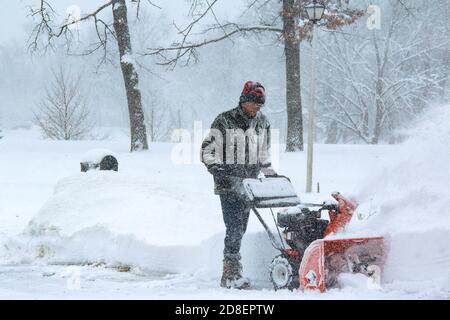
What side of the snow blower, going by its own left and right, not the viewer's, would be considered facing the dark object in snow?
back

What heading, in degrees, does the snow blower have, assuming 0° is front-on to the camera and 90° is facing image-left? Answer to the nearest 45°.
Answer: approximately 315°

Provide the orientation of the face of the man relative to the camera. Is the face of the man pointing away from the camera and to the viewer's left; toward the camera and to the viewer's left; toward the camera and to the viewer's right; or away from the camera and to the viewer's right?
toward the camera and to the viewer's right

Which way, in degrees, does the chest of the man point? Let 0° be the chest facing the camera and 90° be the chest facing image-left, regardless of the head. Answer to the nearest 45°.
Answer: approximately 315°

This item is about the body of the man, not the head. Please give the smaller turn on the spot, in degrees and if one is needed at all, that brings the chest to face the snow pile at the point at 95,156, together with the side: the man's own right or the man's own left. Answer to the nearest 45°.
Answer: approximately 180°

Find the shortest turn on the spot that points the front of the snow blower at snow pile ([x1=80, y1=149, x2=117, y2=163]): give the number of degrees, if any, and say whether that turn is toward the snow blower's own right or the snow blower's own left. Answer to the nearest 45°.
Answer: approximately 180°
